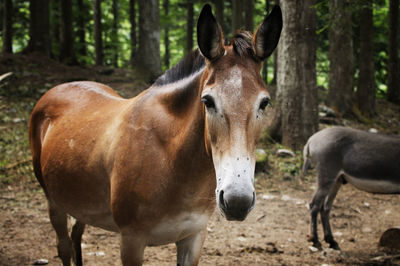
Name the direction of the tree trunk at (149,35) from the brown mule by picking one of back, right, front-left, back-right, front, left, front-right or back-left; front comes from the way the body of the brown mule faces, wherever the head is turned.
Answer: back-left

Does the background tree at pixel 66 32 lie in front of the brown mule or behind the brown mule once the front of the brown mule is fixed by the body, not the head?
behind

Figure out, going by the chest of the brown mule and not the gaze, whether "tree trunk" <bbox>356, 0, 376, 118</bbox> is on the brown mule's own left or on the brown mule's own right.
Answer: on the brown mule's own left

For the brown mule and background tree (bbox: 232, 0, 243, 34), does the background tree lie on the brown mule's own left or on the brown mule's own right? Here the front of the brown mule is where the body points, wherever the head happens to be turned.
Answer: on the brown mule's own left

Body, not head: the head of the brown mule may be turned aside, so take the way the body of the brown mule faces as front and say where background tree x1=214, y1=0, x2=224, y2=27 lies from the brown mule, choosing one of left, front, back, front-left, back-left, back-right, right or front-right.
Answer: back-left

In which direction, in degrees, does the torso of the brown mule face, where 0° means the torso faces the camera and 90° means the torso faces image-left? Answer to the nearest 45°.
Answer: approximately 315°

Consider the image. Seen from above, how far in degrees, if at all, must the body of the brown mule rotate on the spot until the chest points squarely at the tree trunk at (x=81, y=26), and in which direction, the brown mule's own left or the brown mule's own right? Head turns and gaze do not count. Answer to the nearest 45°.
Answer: approximately 135° to the brown mule's own left

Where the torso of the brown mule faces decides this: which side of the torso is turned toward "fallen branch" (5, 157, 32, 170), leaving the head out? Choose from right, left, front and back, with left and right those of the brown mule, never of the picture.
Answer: back
